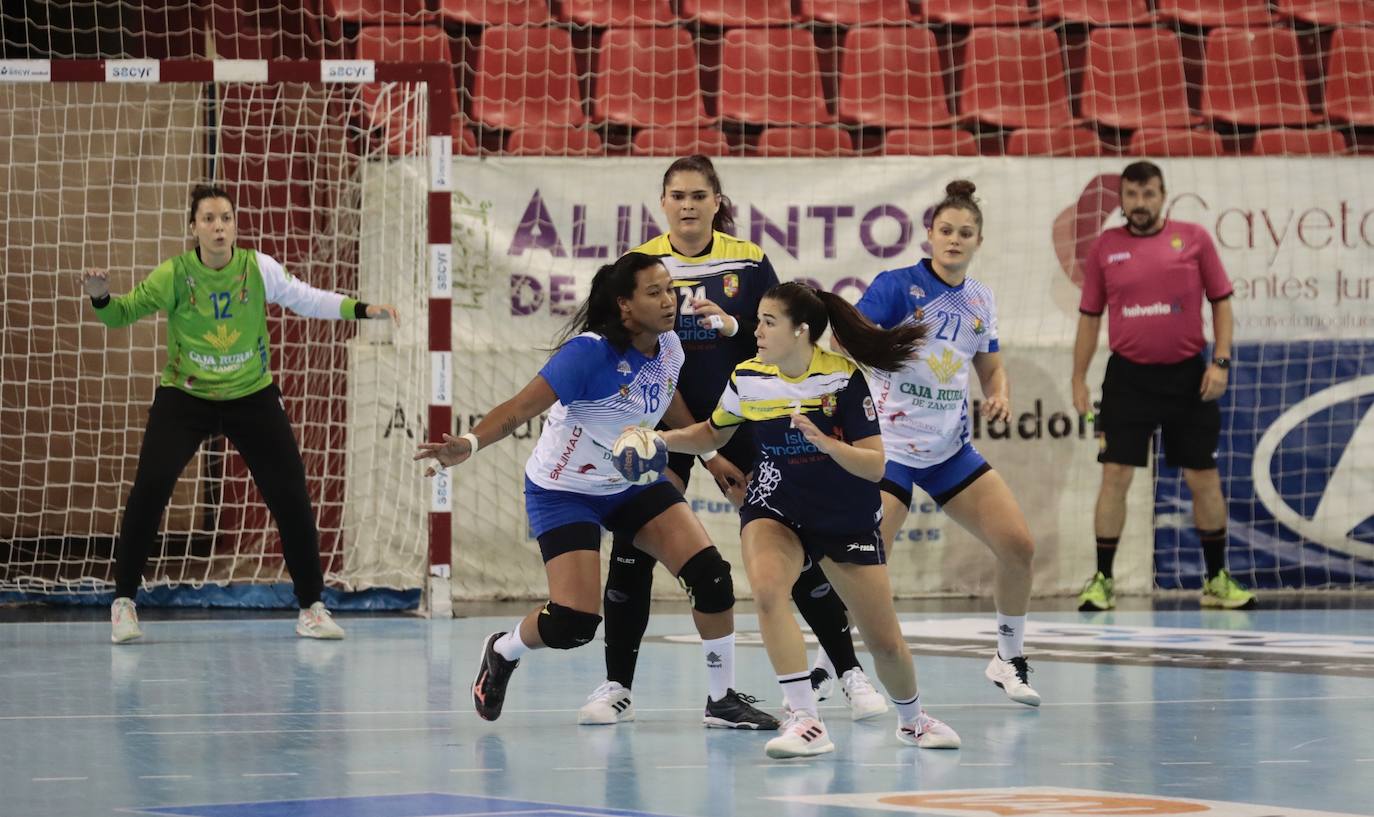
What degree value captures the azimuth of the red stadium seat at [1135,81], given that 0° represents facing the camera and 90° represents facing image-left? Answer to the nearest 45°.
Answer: approximately 0°

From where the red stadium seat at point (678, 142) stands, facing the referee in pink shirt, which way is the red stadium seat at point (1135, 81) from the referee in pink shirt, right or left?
left

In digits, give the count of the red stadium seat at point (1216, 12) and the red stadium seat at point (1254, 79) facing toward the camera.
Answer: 2

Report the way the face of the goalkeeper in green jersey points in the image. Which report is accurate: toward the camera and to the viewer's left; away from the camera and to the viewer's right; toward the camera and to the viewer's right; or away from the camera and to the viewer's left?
toward the camera and to the viewer's right

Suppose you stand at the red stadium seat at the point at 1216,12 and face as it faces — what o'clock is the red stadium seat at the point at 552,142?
the red stadium seat at the point at 552,142 is roughly at 2 o'clock from the red stadium seat at the point at 1216,12.

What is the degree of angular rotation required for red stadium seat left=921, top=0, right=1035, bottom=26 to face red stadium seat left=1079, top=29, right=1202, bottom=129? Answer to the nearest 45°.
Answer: approximately 90° to its left

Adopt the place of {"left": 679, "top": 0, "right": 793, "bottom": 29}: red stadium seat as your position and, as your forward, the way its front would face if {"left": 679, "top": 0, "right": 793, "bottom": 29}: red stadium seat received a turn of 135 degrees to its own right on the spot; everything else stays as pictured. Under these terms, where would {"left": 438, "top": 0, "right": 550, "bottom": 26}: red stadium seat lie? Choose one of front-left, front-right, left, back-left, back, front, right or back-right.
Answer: front-left

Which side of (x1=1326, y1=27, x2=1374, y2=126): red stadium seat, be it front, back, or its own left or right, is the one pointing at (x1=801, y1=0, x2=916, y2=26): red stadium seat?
right

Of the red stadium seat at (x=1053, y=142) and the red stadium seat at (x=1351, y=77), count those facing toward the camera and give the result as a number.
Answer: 2

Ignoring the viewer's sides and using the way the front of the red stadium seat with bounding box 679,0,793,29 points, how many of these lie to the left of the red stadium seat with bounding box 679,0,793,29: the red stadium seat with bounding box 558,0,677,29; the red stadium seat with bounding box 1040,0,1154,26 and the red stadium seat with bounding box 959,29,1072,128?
2
